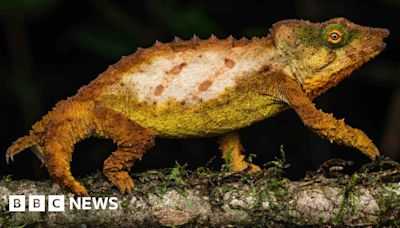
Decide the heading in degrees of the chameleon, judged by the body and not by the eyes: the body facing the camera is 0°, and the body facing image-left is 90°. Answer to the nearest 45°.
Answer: approximately 270°
